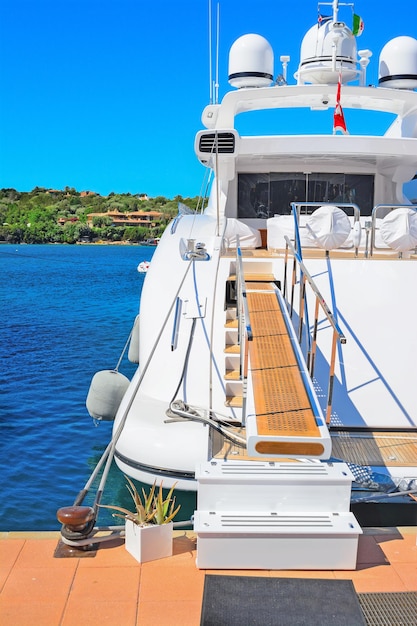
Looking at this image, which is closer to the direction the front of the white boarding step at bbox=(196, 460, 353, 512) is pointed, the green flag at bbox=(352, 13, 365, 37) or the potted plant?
the potted plant

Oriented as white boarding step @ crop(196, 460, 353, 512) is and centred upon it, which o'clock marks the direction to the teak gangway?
The teak gangway is roughly at 6 o'clock from the white boarding step.

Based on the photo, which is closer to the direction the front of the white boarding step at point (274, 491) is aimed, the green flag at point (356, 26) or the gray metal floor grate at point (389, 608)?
the gray metal floor grate

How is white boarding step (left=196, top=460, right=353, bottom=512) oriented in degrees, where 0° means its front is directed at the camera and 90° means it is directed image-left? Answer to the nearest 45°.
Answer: approximately 0°

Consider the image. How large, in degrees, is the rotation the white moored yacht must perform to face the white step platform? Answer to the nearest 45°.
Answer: approximately 180°

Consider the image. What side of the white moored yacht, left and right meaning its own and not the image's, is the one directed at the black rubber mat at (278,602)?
back

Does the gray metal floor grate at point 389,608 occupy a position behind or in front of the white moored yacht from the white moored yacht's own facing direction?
behind

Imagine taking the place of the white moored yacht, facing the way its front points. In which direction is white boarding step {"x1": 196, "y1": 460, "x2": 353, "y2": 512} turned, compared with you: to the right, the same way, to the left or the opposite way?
the opposite way

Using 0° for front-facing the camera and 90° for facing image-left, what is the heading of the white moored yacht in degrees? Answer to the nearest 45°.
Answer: approximately 180°

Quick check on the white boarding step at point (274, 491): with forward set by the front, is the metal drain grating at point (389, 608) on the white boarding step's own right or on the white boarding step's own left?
on the white boarding step's own left

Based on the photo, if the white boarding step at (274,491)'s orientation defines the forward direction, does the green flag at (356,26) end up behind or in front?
behind
